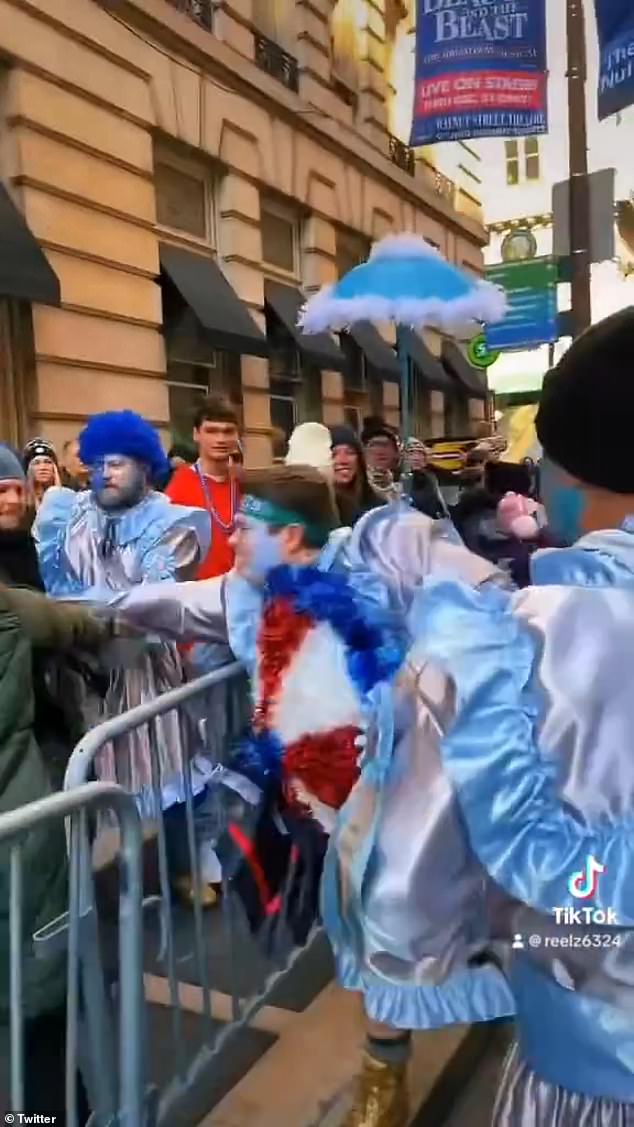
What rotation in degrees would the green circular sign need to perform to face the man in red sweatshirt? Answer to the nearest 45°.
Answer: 0° — it already faces them

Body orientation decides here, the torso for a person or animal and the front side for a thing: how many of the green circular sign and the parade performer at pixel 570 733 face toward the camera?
1

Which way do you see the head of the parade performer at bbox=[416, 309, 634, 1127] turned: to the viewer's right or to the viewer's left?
to the viewer's left

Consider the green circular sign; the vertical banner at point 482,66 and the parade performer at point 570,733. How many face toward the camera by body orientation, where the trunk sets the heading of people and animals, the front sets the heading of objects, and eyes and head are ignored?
2

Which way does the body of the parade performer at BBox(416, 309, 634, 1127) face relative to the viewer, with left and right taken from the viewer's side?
facing away from the viewer and to the left of the viewer

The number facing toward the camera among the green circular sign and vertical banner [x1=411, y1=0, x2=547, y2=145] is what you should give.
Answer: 2

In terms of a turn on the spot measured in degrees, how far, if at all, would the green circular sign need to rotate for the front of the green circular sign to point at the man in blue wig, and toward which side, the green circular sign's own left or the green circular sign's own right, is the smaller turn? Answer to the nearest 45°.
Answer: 0° — it already faces them

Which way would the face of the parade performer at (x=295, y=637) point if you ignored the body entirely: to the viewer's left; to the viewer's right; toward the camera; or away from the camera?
to the viewer's left
